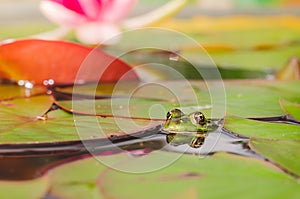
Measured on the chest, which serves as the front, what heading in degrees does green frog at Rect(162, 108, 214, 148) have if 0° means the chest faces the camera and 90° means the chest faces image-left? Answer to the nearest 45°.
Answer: approximately 45°
